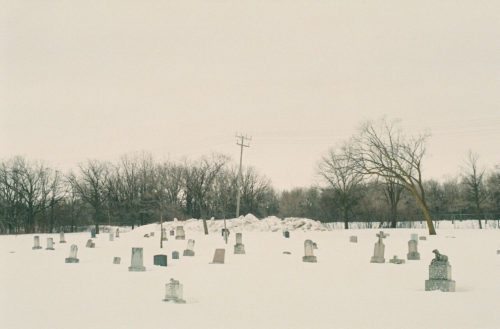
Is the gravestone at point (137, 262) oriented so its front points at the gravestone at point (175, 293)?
yes

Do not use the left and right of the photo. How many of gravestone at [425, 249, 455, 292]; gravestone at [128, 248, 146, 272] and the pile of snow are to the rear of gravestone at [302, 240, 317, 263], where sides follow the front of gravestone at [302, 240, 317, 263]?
1

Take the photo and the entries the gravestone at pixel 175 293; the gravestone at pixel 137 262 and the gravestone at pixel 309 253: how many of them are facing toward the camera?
3

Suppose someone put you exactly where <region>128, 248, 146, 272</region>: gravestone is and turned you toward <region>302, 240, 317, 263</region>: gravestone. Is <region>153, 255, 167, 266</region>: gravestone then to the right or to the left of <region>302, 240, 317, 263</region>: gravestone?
left

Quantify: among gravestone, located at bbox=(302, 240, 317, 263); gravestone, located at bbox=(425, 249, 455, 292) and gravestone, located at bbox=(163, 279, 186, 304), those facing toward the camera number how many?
3

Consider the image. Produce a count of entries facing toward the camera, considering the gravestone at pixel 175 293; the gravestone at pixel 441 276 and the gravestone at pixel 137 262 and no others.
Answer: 3

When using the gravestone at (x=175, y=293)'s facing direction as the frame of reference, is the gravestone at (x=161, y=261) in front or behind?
behind

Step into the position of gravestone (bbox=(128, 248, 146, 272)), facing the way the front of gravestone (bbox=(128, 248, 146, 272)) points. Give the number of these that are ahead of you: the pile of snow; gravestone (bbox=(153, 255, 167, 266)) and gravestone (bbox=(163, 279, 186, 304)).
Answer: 1

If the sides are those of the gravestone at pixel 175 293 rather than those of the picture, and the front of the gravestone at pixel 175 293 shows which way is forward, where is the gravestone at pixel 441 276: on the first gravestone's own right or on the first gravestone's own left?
on the first gravestone's own left

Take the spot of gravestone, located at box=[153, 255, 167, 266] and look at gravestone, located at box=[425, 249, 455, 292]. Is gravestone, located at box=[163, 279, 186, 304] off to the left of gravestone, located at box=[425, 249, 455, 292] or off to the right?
right

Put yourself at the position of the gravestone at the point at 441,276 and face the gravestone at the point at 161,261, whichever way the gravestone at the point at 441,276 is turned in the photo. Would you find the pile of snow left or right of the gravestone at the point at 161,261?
right

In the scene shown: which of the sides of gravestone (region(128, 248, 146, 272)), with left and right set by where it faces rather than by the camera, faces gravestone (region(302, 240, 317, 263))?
left

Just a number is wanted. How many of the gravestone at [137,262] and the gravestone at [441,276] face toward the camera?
2

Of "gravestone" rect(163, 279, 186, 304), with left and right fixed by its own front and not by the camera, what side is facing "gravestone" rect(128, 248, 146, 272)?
back
